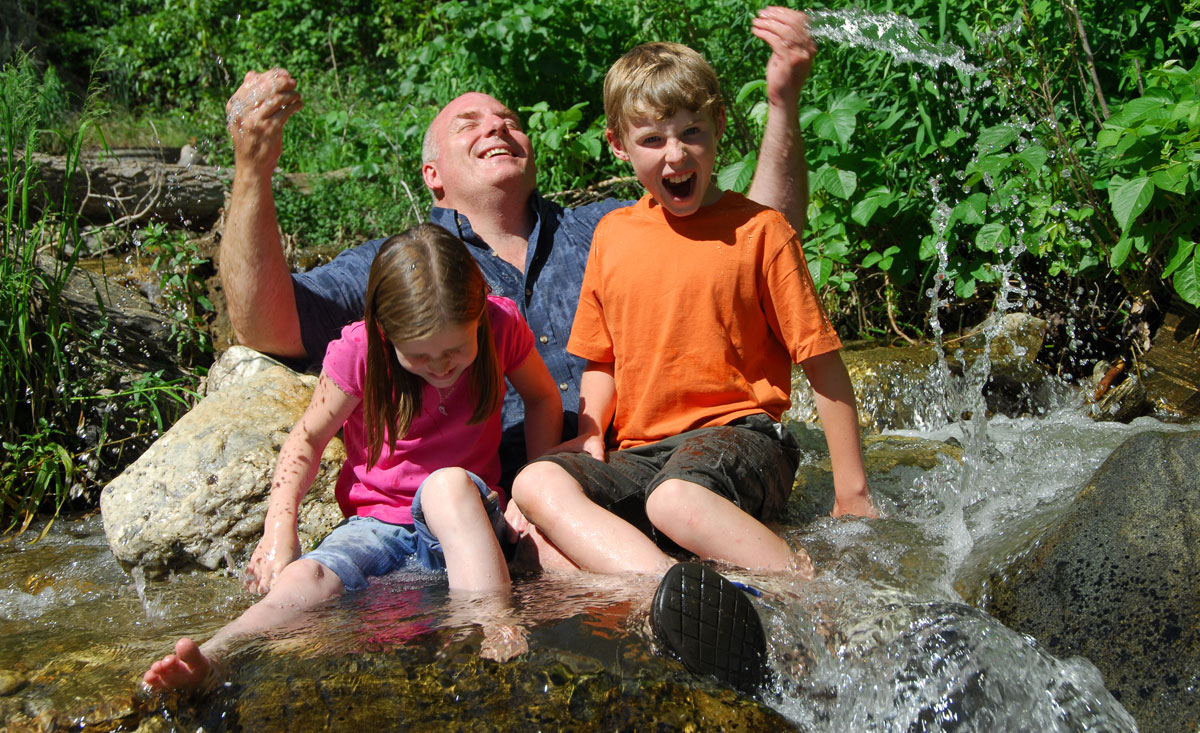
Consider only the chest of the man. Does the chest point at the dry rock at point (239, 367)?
no

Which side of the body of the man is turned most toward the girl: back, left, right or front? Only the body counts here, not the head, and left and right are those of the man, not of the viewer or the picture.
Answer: front

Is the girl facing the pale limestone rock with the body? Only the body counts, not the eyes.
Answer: no

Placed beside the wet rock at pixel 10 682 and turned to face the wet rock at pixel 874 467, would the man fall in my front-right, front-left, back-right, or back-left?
front-left

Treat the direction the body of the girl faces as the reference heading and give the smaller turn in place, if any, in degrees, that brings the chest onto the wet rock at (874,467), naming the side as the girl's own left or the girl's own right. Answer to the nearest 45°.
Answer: approximately 90° to the girl's own left

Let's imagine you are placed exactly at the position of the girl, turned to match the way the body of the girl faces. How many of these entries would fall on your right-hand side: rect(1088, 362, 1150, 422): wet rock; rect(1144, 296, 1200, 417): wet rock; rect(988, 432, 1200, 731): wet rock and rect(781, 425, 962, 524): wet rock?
0

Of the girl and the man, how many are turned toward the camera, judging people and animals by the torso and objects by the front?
2

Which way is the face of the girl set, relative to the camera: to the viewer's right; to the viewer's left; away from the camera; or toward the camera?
toward the camera

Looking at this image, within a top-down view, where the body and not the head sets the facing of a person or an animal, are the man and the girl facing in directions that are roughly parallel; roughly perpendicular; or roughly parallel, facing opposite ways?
roughly parallel

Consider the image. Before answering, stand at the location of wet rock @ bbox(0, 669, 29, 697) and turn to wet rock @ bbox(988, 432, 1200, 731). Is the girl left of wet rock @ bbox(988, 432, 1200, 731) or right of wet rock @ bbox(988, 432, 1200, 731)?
left

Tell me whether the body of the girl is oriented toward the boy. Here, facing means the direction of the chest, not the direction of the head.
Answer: no

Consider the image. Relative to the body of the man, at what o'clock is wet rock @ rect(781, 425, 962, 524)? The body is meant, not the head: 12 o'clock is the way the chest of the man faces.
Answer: The wet rock is roughly at 9 o'clock from the man.

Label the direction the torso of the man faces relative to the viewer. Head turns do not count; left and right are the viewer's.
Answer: facing the viewer

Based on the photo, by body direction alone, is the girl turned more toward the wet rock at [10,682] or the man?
the wet rock

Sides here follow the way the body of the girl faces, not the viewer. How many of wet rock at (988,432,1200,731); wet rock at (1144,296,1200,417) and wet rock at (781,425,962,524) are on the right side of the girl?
0

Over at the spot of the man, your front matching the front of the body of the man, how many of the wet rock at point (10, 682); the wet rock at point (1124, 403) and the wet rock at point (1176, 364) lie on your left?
2

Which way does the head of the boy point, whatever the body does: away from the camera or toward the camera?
toward the camera

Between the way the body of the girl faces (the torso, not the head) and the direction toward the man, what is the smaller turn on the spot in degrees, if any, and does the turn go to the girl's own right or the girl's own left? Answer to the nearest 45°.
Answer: approximately 135° to the girl's own left

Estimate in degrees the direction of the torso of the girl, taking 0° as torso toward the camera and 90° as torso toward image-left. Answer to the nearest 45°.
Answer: approximately 0°
